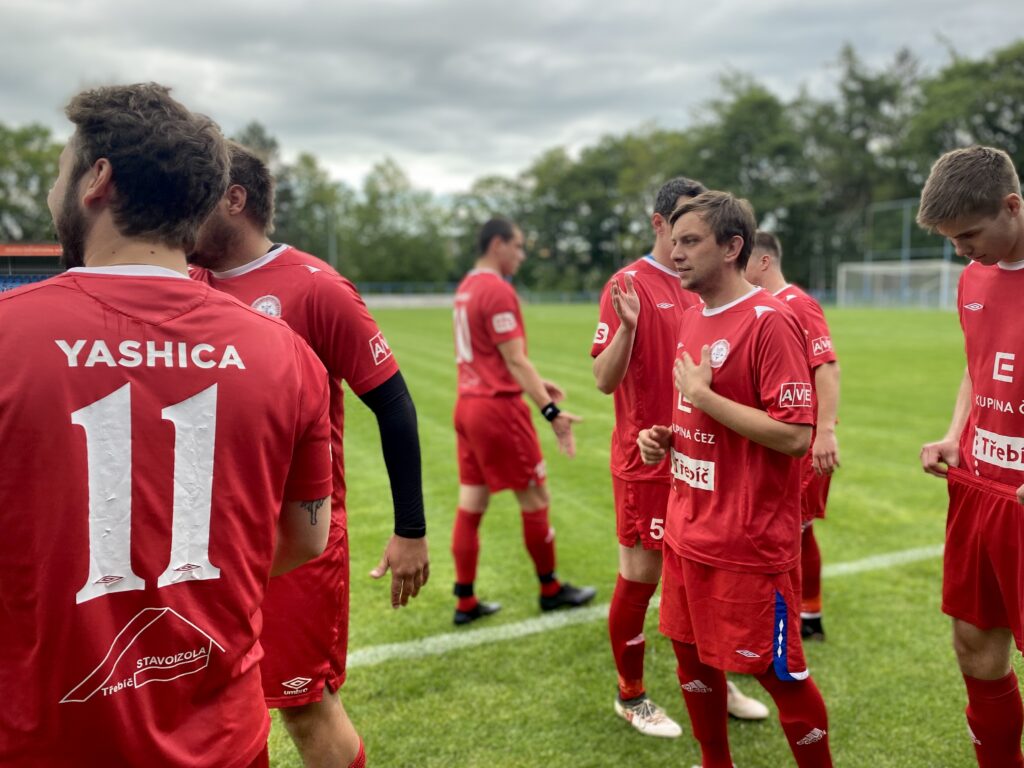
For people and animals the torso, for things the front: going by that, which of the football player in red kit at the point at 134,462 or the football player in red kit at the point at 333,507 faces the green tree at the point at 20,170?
the football player in red kit at the point at 134,462

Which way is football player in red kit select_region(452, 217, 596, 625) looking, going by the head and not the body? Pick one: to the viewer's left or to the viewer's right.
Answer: to the viewer's right

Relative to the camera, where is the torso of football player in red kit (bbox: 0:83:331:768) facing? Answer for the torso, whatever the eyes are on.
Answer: away from the camera

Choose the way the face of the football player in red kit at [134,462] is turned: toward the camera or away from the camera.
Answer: away from the camera

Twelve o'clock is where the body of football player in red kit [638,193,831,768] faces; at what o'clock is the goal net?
The goal net is roughly at 5 o'clock from the football player in red kit.

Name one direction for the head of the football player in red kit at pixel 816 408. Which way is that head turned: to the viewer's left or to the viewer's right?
to the viewer's left

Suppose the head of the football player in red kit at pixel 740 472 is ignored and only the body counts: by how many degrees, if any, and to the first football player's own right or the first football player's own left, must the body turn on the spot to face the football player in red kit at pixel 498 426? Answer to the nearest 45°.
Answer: approximately 90° to the first football player's own right

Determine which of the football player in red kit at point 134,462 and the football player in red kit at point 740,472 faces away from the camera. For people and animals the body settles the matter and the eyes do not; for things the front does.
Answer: the football player in red kit at point 134,462

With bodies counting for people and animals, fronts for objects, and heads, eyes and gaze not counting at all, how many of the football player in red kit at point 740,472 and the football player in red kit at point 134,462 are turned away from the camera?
1
